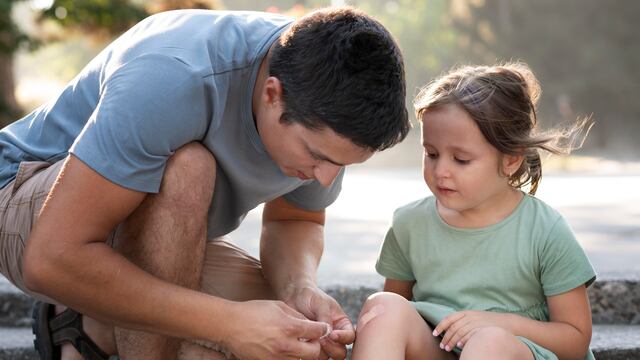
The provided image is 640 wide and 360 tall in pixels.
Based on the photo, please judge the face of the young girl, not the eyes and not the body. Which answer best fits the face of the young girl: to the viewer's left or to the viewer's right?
to the viewer's left

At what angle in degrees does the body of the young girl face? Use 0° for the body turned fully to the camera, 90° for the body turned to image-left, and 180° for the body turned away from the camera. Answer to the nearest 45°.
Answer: approximately 45°
